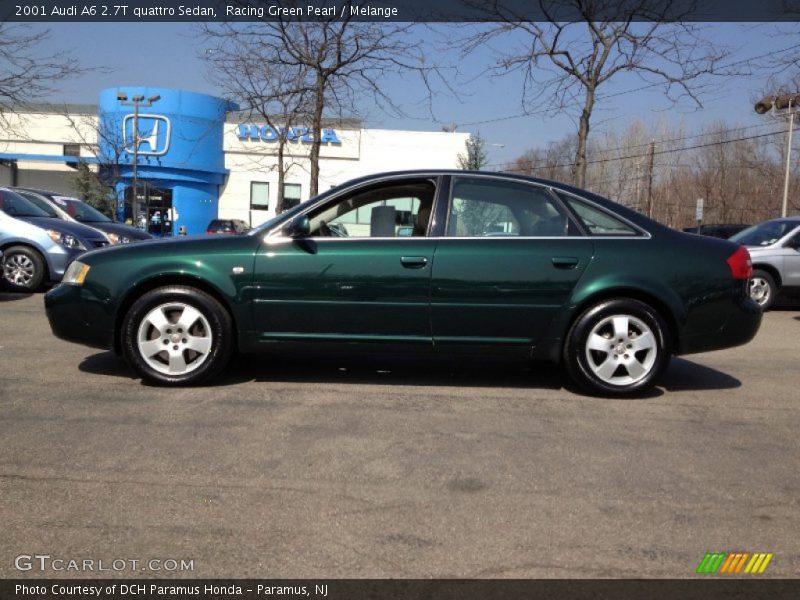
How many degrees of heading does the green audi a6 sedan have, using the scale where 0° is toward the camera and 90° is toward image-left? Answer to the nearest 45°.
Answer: approximately 90°

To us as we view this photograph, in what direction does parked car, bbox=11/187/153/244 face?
facing the viewer and to the right of the viewer

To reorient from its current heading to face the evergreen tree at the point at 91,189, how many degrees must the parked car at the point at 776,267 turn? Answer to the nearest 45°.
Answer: approximately 90° to its right

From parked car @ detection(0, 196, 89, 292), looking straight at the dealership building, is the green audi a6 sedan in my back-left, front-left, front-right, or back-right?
back-right

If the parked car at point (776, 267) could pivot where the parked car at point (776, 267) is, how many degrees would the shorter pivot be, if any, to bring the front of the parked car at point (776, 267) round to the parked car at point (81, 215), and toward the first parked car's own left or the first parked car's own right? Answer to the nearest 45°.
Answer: approximately 45° to the first parked car's own right

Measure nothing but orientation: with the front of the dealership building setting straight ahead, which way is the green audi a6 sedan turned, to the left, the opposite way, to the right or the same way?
to the right

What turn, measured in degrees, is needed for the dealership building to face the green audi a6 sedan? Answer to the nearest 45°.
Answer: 0° — it already faces it

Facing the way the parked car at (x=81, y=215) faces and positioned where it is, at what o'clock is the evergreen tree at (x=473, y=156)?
The evergreen tree is roughly at 9 o'clock from the parked car.

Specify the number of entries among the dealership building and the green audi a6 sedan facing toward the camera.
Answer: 1

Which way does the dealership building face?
toward the camera

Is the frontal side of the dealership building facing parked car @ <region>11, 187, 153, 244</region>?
yes

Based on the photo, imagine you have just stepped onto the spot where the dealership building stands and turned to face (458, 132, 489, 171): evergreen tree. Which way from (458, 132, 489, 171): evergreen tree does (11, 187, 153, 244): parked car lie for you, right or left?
right

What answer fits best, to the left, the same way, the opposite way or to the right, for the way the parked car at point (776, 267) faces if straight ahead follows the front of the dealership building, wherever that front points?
to the right
